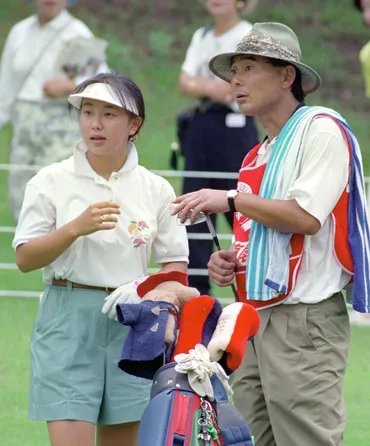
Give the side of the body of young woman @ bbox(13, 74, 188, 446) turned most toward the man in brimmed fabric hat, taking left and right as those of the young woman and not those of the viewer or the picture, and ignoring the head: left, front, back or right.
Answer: left

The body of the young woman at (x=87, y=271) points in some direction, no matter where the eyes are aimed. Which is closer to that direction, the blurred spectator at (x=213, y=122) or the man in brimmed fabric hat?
the man in brimmed fabric hat

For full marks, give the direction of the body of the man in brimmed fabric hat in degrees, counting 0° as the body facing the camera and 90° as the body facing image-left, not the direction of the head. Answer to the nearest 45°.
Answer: approximately 45°

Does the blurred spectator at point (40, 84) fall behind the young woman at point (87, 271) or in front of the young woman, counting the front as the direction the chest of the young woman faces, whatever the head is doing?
behind

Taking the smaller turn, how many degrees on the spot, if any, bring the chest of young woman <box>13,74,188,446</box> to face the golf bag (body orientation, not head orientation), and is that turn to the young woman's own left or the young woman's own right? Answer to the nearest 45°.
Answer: approximately 45° to the young woman's own left

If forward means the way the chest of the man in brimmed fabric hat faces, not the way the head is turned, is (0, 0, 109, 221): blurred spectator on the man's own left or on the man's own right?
on the man's own right

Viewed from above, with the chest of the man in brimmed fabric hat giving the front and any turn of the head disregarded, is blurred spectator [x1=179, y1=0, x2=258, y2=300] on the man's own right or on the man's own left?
on the man's own right

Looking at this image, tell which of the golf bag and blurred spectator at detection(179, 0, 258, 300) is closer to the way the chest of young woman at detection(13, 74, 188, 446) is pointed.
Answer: the golf bag

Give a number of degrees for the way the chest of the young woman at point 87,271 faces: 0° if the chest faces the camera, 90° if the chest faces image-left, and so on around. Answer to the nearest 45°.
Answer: approximately 0°

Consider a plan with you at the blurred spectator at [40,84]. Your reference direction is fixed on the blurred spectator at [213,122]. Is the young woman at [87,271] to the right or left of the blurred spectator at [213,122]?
right
